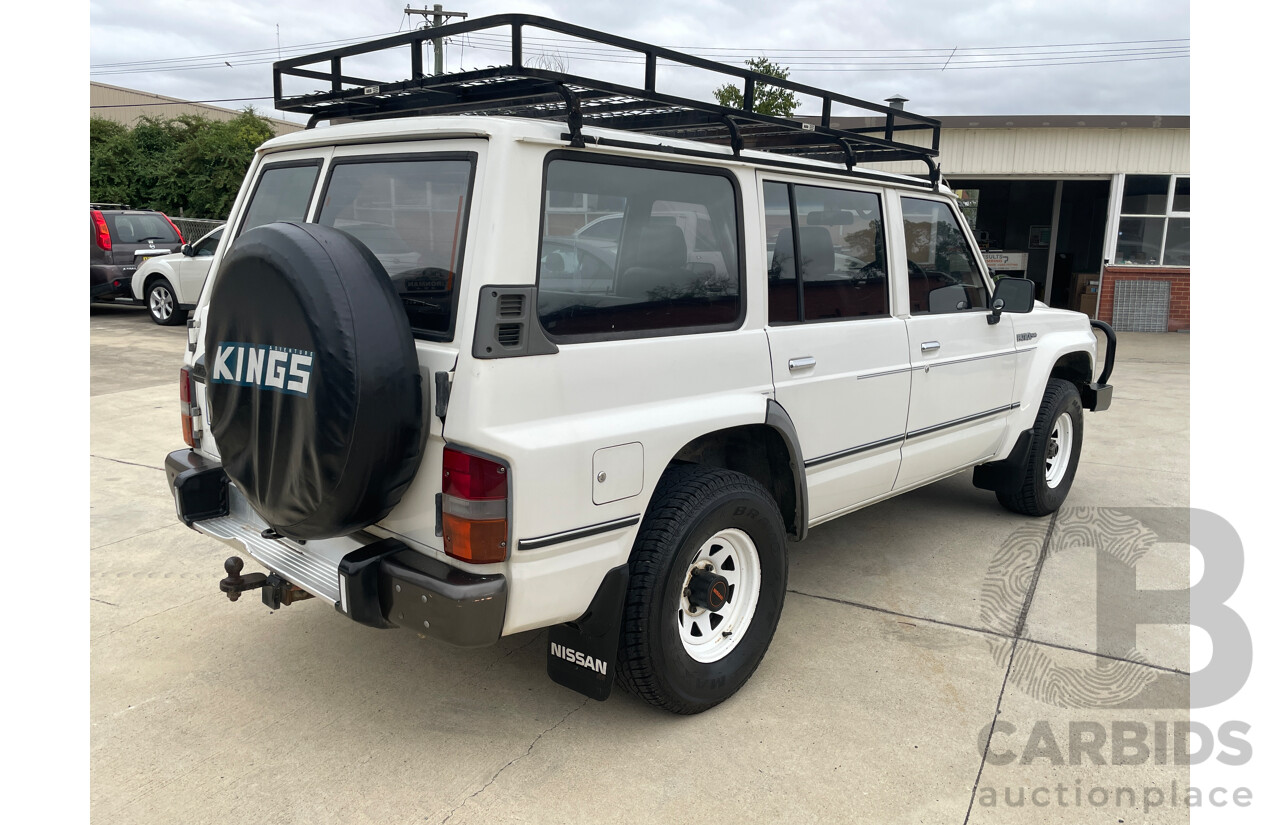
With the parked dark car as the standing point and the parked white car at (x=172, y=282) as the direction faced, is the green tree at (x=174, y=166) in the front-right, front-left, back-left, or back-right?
back-left

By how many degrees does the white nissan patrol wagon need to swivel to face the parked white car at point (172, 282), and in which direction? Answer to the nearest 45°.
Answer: approximately 90° to its left

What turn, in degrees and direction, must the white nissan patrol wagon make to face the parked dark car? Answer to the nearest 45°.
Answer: approximately 90° to its left

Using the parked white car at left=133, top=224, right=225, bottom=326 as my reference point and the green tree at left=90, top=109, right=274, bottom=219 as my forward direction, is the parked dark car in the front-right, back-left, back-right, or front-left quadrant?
front-left

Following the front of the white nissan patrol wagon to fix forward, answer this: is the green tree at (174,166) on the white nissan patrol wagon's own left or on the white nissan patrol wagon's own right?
on the white nissan patrol wagon's own left

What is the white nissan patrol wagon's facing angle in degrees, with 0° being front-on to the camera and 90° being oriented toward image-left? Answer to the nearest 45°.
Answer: approximately 225°
